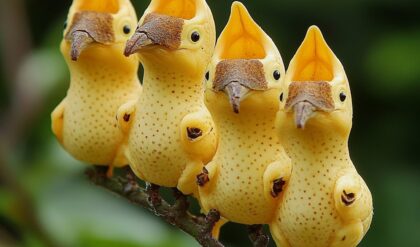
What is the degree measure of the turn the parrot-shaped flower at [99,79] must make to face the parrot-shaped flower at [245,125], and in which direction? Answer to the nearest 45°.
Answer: approximately 90° to its left

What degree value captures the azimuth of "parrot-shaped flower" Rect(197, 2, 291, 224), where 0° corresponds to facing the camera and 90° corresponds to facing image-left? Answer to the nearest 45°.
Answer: approximately 0°

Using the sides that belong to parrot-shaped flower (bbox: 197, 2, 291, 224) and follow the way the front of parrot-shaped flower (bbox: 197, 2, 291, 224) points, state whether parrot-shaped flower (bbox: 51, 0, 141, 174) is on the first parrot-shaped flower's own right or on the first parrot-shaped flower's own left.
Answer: on the first parrot-shaped flower's own right

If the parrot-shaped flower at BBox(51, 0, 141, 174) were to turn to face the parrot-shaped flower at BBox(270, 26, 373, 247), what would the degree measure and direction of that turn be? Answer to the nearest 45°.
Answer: approximately 90° to its left
